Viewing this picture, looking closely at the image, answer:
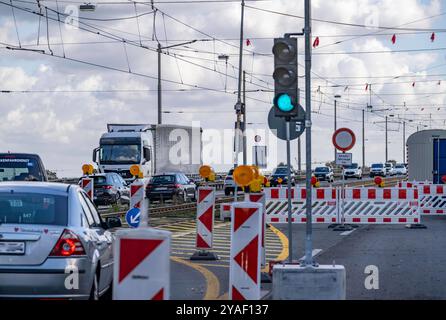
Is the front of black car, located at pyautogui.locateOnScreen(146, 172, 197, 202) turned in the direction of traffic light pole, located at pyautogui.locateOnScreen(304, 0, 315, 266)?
no

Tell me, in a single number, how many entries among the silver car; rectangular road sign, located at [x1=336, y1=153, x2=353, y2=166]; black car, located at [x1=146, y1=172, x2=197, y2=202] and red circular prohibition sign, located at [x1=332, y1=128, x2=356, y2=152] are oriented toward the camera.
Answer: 2

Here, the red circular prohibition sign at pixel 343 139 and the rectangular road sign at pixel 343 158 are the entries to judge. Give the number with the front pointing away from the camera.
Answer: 0

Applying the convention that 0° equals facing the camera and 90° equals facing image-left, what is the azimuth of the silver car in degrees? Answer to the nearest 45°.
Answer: approximately 180°

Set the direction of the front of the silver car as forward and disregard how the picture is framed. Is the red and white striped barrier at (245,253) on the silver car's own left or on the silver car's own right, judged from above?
on the silver car's own right

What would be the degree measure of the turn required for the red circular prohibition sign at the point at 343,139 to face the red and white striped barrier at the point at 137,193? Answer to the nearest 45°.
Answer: approximately 45° to its right

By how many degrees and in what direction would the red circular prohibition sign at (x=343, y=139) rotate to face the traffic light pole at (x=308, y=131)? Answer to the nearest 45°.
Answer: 0° — it already faces it

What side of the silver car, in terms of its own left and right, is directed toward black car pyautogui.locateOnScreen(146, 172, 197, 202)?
front

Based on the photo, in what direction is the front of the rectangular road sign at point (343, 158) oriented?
toward the camera

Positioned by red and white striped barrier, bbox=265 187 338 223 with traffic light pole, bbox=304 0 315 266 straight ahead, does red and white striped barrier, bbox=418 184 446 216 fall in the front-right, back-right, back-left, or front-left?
back-left

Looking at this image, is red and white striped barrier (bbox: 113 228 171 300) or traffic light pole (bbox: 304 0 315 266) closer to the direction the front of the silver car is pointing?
the traffic light pole

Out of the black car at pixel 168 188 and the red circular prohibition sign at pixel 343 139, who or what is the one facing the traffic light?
the red circular prohibition sign

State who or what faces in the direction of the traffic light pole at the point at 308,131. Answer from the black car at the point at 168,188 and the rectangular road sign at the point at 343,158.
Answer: the rectangular road sign

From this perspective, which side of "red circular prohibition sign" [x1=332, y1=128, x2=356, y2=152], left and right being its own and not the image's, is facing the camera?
front
